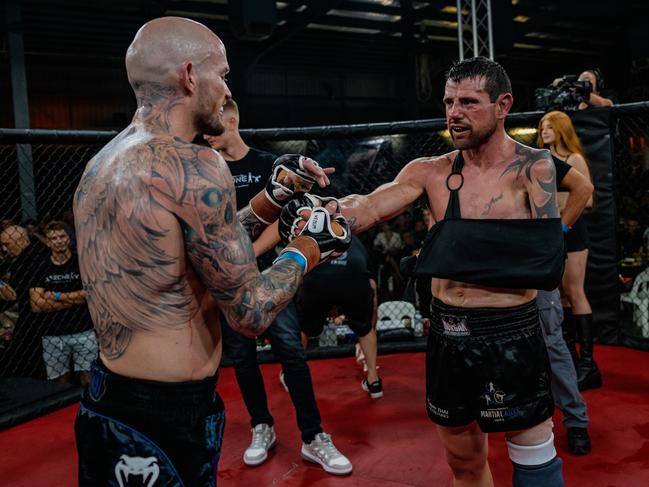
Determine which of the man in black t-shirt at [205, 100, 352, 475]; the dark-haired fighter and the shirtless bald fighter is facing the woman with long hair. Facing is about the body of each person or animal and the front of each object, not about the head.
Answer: the shirtless bald fighter

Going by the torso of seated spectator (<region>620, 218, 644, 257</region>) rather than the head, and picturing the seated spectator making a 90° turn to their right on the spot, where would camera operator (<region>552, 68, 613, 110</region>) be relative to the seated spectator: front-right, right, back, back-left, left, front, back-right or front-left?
left

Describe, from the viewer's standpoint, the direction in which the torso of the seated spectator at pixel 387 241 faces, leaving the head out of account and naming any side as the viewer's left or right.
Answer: facing the viewer

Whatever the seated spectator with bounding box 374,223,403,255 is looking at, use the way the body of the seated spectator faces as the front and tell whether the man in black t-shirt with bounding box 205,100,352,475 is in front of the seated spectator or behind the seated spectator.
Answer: in front

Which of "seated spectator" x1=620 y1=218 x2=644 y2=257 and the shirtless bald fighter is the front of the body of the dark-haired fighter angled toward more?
the shirtless bald fighter

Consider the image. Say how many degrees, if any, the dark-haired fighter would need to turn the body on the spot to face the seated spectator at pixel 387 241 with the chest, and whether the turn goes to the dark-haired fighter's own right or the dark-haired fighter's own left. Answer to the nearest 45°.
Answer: approximately 135° to the dark-haired fighter's own right

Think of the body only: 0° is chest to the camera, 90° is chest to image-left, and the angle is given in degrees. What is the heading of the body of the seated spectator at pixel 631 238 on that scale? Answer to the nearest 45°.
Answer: approximately 0°
